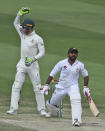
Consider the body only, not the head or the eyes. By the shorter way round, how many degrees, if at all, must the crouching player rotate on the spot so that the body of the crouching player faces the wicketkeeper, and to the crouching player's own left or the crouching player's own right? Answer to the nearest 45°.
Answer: approximately 135° to the crouching player's own right

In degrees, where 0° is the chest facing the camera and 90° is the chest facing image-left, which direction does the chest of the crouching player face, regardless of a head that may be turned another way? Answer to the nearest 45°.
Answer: approximately 0°
